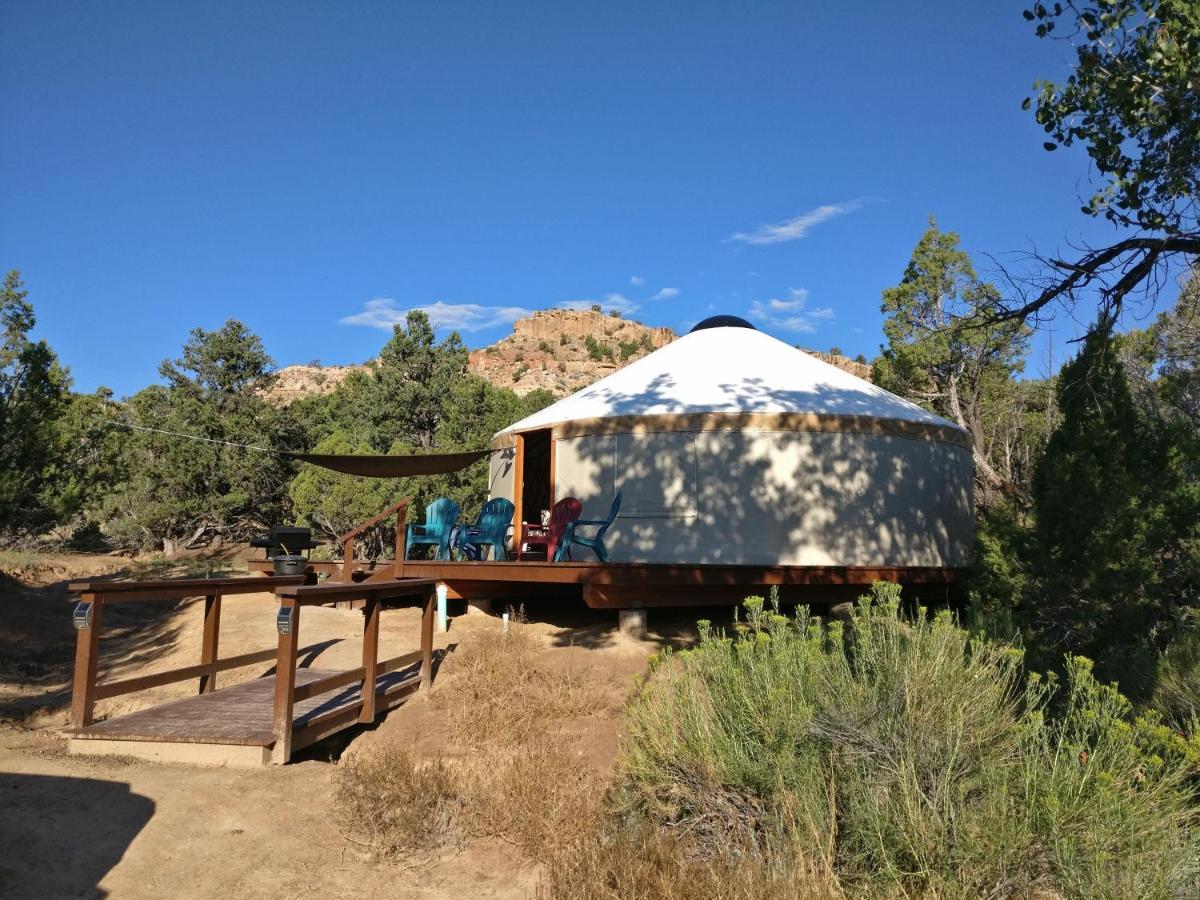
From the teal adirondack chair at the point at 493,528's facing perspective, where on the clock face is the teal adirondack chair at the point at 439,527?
the teal adirondack chair at the point at 439,527 is roughly at 3 o'clock from the teal adirondack chair at the point at 493,528.

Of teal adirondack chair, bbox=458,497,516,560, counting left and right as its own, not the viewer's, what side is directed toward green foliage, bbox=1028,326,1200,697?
left

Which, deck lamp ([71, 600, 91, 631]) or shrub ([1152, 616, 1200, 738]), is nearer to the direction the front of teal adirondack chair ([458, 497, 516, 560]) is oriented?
the deck lamp

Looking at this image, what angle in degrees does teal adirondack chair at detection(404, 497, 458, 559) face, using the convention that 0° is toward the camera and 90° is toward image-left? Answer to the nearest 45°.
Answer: approximately 45°

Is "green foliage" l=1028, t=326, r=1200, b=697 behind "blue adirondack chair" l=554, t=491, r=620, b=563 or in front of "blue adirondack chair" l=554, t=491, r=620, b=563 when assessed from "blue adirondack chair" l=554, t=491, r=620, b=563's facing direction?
behind

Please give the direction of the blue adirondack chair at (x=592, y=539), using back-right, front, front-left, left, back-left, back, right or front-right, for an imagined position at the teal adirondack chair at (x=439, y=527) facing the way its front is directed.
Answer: left

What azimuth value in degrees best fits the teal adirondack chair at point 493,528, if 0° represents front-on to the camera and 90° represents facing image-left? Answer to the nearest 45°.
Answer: approximately 45°

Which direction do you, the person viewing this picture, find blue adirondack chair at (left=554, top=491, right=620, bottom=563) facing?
facing to the left of the viewer

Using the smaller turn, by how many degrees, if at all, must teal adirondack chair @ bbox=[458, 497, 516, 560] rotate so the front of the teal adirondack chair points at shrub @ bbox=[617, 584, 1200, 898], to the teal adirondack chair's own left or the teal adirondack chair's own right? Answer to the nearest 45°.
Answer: approximately 45° to the teal adirondack chair's own left

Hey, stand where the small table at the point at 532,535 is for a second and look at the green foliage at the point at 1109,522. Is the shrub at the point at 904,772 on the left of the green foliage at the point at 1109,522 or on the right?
right

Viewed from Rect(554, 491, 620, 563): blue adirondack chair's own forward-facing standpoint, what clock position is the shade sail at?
The shade sail is roughly at 1 o'clock from the blue adirondack chair.
